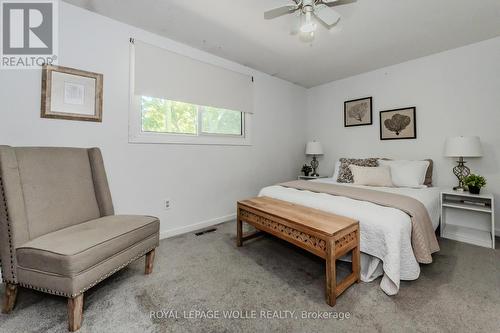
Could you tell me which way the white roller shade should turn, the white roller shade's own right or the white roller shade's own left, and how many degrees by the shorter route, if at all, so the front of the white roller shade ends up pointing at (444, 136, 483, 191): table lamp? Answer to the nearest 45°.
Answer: approximately 45° to the white roller shade's own left

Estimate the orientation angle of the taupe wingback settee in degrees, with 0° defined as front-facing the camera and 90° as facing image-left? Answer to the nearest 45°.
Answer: approximately 315°

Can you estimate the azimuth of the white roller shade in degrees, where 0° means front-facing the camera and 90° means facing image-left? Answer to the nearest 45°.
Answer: approximately 315°

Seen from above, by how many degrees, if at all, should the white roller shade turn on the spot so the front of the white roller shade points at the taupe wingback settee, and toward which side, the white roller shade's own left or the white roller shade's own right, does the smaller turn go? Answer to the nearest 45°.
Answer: approximately 90° to the white roller shade's own right

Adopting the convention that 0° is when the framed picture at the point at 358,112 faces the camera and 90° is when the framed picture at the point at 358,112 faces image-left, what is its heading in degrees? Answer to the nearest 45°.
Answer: approximately 45°

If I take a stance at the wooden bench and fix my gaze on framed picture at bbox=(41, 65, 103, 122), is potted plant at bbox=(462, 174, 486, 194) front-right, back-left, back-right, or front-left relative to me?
back-right

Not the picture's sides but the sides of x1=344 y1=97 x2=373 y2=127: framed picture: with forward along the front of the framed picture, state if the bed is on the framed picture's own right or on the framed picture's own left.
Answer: on the framed picture's own left

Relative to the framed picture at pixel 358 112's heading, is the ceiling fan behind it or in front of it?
in front

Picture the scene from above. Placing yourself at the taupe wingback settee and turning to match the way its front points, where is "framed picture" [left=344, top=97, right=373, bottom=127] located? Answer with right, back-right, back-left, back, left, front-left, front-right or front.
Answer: front-left
